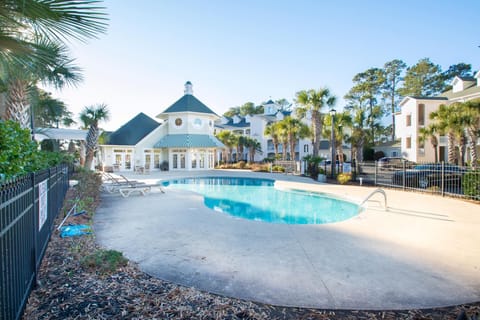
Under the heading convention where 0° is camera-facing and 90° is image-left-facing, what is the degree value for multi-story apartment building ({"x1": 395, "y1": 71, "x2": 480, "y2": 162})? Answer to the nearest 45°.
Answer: approximately 45°

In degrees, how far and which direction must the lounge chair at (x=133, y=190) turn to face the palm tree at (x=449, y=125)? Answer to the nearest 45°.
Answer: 0° — it already faces it

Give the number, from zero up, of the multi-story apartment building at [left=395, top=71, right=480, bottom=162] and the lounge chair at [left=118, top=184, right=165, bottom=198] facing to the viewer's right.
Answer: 1

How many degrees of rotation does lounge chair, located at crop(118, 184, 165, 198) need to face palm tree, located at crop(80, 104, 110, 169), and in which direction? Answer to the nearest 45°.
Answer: approximately 90° to its left

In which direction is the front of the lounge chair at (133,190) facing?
to the viewer's right

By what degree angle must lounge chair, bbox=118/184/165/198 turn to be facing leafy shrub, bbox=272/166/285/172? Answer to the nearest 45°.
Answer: approximately 45° to its left

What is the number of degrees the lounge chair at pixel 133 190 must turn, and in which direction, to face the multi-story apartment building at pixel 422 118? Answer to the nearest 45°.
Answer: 0° — it already faces it
